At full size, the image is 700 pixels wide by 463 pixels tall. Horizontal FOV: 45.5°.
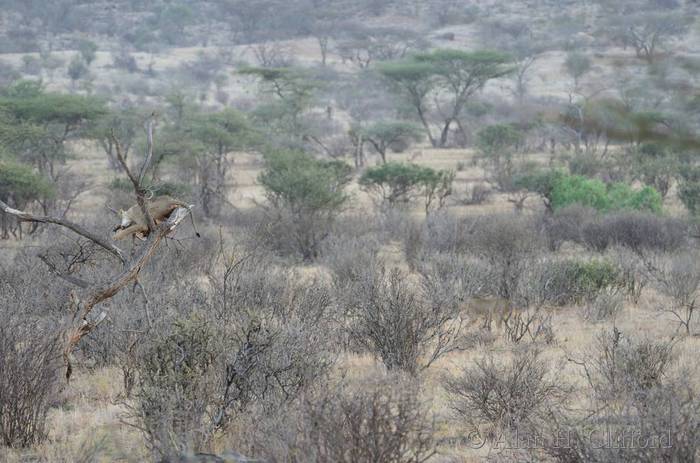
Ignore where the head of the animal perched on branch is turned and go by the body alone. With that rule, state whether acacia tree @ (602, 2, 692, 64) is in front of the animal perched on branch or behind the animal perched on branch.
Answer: behind

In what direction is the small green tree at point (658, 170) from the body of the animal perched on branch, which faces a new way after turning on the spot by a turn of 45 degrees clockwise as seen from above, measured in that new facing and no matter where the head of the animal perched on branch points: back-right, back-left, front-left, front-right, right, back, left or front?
right

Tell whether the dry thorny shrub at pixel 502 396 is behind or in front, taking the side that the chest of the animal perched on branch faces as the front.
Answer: behind

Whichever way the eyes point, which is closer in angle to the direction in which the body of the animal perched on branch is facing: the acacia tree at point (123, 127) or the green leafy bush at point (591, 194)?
the acacia tree

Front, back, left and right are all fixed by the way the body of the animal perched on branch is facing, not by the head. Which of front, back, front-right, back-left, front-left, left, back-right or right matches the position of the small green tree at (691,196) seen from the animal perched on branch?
back-right

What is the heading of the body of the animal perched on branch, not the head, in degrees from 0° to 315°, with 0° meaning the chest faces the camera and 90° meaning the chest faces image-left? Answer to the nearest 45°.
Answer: approximately 90°

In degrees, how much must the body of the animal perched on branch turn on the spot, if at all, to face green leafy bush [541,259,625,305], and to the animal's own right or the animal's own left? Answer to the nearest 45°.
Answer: approximately 135° to the animal's own right

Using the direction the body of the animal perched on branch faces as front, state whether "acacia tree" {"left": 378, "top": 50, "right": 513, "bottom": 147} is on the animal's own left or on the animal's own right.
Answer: on the animal's own right

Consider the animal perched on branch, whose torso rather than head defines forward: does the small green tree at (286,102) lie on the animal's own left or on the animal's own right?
on the animal's own right
